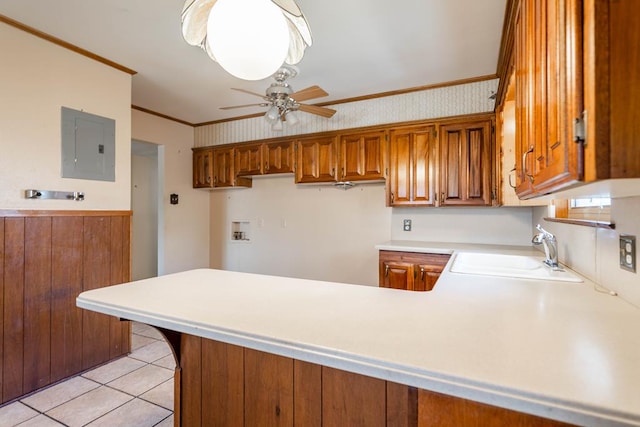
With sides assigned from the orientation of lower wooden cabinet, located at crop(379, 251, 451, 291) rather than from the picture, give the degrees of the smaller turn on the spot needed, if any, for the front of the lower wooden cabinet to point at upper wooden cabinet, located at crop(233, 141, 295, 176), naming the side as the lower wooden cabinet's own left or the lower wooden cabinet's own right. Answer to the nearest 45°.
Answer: approximately 90° to the lower wooden cabinet's own right

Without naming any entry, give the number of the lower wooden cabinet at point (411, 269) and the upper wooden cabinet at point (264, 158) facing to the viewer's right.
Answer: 0

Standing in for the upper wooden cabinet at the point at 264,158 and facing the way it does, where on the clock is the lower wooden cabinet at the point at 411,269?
The lower wooden cabinet is roughly at 9 o'clock from the upper wooden cabinet.

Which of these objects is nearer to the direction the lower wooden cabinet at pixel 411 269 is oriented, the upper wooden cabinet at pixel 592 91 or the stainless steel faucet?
the upper wooden cabinet

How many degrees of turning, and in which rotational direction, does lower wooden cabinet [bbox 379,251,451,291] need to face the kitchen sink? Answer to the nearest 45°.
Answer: approximately 45° to its left

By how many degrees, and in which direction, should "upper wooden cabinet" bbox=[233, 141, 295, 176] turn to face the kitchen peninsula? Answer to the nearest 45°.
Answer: approximately 45° to its left

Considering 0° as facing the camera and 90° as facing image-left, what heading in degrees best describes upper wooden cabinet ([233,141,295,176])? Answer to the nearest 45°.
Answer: approximately 45°

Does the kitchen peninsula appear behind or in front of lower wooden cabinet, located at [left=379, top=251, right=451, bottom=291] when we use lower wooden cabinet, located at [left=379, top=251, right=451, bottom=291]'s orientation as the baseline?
in front

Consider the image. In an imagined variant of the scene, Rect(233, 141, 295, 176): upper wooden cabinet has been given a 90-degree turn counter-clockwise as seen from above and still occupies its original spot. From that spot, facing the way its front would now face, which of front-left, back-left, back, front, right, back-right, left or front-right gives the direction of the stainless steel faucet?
front

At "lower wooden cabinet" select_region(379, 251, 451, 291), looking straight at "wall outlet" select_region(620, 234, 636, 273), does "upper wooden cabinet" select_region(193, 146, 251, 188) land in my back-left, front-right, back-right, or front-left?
back-right

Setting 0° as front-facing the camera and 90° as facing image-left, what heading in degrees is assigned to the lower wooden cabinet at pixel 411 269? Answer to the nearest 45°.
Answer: approximately 0°
